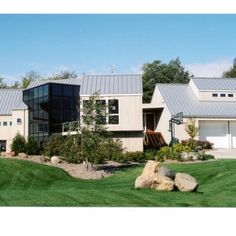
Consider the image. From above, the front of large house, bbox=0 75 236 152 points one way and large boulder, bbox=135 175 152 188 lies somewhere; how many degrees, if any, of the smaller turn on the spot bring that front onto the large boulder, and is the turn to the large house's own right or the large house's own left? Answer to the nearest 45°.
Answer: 0° — it already faces it

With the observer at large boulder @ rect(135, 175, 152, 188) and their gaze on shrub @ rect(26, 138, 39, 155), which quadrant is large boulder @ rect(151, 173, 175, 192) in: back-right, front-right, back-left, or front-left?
back-right

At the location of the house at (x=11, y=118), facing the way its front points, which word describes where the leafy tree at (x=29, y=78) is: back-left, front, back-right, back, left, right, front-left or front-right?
back

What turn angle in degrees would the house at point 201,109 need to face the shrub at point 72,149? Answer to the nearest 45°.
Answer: approximately 45° to its right

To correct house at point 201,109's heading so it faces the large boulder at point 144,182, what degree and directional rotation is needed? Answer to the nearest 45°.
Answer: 0° — it already faces it

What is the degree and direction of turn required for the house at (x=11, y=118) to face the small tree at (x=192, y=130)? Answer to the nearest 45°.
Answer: approximately 90° to its left

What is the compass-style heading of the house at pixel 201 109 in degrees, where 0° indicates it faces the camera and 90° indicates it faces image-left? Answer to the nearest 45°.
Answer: approximately 0°

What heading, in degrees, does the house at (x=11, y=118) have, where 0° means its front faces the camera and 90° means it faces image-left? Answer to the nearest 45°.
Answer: approximately 0°
